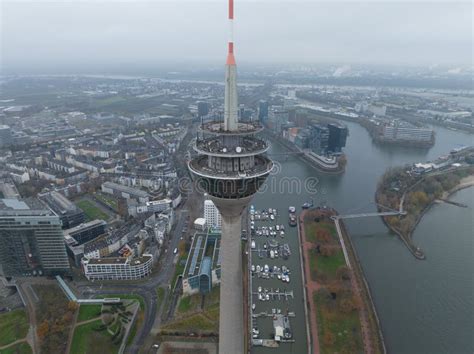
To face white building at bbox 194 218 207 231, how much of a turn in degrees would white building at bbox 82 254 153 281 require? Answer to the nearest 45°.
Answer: approximately 135° to its left

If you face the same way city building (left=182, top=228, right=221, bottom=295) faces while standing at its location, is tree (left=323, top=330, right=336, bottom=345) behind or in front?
in front

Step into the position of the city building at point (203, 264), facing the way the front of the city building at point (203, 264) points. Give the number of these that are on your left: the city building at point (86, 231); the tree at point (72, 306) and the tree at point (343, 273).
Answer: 1

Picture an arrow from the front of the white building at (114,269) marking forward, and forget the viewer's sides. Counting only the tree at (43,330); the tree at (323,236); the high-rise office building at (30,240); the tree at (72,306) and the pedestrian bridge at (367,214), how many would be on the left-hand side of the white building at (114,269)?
2

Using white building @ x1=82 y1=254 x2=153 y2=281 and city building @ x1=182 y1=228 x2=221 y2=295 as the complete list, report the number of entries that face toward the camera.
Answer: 2

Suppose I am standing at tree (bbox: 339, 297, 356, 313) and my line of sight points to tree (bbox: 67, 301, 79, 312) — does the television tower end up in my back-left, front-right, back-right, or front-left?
front-left

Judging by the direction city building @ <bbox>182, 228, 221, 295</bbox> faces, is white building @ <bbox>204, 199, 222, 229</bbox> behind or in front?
behind

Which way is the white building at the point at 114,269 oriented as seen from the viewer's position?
toward the camera

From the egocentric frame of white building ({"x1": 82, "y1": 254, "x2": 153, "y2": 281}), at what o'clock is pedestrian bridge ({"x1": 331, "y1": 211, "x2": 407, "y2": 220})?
The pedestrian bridge is roughly at 9 o'clock from the white building.

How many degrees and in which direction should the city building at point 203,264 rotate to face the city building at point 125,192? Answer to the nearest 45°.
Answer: approximately 135° to its right

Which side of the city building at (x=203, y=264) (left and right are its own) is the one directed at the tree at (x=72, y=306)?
right

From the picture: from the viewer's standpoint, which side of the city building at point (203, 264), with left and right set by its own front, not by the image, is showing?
front

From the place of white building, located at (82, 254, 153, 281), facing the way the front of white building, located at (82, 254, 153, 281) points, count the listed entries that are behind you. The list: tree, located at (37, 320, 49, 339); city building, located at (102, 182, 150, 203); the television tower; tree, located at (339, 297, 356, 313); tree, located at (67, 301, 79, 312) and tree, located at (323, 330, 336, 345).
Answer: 1

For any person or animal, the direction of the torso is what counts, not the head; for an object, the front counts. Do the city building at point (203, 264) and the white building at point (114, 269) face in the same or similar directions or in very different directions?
same or similar directions

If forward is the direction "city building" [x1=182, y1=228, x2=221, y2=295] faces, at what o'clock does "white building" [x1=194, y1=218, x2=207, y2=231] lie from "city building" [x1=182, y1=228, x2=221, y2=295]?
The white building is roughly at 6 o'clock from the city building.
